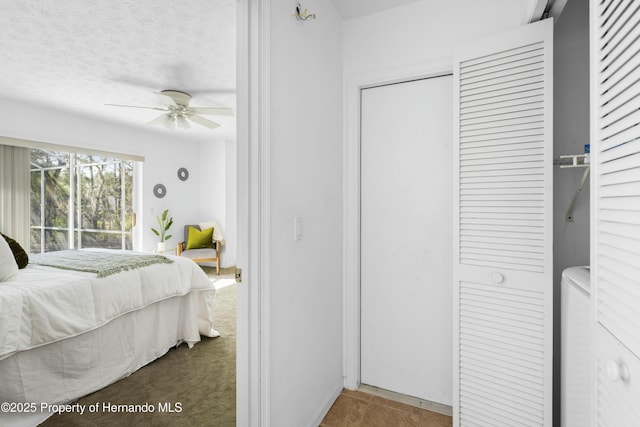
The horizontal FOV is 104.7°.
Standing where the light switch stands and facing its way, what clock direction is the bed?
The bed is roughly at 5 o'clock from the light switch.

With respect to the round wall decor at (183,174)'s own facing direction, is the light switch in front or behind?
in front

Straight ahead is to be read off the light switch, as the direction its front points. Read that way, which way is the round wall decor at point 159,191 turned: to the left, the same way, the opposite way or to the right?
the same way

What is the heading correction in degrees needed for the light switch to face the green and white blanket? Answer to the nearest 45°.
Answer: approximately 180°

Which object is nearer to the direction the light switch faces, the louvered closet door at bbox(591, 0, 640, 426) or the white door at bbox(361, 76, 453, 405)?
the louvered closet door

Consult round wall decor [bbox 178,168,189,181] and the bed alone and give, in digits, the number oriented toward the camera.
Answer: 1

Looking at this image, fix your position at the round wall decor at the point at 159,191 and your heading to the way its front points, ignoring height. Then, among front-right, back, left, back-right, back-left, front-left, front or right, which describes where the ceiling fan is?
front

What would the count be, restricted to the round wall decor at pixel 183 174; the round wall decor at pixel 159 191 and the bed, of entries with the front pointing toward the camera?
2

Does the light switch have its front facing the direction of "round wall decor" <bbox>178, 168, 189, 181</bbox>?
no

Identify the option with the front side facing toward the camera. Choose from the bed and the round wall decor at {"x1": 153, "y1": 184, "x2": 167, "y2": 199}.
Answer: the round wall decor

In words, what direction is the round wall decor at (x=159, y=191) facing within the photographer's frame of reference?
facing the viewer

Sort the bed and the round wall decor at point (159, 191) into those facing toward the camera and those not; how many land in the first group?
1

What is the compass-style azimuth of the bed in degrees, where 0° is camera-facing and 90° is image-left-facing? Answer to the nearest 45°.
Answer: approximately 225°

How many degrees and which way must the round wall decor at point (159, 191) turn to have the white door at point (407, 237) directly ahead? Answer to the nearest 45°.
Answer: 0° — it already faces it
